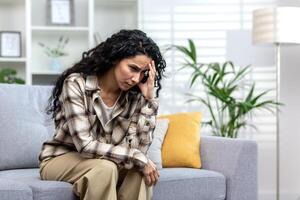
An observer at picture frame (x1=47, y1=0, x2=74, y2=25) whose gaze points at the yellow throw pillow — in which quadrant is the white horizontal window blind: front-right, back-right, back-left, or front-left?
front-left

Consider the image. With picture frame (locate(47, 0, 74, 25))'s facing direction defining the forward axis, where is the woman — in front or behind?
in front

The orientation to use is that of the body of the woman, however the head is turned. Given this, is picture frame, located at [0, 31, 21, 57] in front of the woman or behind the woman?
behind

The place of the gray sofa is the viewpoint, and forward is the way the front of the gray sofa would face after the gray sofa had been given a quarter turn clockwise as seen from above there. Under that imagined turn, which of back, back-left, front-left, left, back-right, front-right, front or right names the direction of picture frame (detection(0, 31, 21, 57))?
front-right

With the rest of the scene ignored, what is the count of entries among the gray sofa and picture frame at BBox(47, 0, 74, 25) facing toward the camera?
2

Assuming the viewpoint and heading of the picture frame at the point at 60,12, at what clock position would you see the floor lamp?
The floor lamp is roughly at 10 o'clock from the picture frame.

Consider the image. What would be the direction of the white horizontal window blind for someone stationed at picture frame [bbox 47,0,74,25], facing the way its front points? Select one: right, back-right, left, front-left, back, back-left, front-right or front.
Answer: left

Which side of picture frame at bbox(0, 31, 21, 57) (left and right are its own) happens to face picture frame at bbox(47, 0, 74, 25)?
left

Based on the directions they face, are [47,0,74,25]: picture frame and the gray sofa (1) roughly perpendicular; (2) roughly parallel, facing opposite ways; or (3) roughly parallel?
roughly parallel

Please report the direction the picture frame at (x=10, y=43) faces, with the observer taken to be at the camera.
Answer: facing the viewer

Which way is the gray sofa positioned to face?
toward the camera

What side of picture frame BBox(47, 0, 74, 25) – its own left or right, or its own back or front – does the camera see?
front
